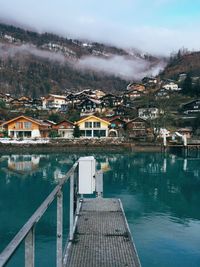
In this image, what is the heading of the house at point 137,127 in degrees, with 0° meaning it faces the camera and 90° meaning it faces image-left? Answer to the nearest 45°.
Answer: approximately 0°

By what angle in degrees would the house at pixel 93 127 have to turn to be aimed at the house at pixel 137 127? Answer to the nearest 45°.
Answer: approximately 90° to its left

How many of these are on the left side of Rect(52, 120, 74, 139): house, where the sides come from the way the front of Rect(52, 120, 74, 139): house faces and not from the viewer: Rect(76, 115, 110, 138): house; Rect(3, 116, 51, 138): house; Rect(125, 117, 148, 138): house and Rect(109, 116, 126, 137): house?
3

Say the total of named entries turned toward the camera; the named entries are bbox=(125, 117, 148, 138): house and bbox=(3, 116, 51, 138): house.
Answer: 2

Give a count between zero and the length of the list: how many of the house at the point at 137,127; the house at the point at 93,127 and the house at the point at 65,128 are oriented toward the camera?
3

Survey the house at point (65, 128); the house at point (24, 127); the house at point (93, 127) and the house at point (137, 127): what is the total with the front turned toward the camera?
4

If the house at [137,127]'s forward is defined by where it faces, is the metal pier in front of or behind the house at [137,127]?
in front

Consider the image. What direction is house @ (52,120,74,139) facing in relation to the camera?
toward the camera

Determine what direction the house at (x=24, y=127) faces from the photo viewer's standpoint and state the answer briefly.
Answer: facing the viewer

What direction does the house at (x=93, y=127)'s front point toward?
toward the camera

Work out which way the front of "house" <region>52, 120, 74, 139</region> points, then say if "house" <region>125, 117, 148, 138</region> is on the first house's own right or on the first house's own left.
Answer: on the first house's own left

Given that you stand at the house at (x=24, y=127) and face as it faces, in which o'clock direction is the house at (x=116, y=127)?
the house at (x=116, y=127) is roughly at 9 o'clock from the house at (x=24, y=127).

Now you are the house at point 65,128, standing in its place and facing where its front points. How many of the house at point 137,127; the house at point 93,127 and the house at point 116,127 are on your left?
3

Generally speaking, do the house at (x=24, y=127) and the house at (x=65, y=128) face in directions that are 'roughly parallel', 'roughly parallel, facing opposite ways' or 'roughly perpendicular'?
roughly parallel

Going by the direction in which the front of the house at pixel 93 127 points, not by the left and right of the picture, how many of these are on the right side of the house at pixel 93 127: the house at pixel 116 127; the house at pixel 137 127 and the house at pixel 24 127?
1

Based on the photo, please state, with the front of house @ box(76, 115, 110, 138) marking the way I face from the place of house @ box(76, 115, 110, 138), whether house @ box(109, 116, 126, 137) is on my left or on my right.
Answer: on my left

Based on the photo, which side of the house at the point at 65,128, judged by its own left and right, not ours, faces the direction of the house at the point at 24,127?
right

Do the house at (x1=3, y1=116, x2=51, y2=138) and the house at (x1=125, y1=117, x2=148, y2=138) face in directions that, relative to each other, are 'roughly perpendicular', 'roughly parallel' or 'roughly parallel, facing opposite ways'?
roughly parallel

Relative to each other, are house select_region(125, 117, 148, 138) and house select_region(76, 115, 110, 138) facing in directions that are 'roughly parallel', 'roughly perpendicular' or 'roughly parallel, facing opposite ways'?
roughly parallel

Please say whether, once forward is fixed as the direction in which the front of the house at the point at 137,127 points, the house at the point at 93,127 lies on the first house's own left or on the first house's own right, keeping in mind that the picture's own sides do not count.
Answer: on the first house's own right
